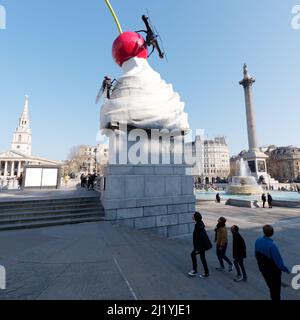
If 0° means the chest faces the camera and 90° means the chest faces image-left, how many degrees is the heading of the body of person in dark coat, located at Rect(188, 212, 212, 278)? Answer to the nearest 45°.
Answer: approximately 90°

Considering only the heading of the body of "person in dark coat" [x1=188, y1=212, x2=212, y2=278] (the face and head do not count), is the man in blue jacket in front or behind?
behind
